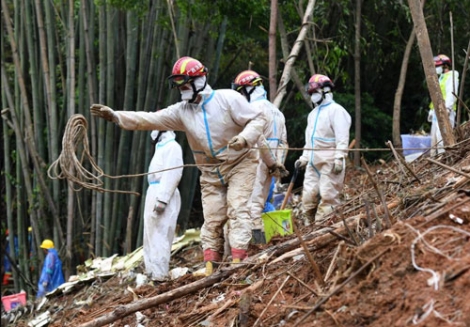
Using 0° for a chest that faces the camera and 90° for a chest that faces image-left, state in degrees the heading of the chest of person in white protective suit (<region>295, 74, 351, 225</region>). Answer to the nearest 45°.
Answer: approximately 45°

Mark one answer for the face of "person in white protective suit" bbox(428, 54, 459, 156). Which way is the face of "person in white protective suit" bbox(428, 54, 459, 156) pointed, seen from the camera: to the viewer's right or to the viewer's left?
to the viewer's left
